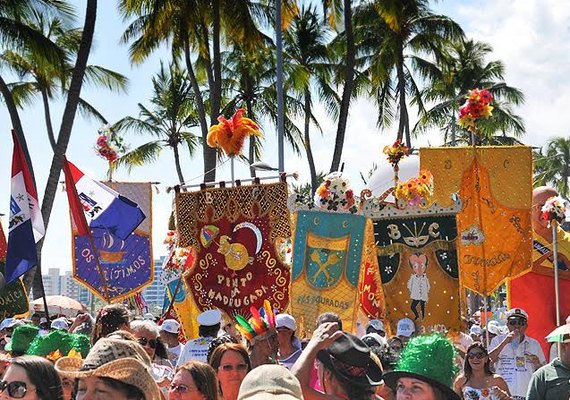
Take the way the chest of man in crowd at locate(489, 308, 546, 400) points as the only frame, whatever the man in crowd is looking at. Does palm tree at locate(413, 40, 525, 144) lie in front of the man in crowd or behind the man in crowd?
behind

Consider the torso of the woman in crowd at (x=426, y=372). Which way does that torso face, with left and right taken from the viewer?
facing the viewer and to the left of the viewer

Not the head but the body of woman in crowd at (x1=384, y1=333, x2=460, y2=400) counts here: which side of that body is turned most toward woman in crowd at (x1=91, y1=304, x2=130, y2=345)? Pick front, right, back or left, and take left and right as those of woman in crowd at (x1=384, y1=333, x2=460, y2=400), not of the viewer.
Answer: right

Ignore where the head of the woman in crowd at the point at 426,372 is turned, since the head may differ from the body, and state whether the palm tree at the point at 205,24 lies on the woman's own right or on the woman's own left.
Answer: on the woman's own right

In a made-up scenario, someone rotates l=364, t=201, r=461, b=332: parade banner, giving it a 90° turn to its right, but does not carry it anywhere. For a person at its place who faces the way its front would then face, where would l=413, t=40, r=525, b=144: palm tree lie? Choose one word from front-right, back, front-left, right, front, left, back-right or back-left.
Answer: right

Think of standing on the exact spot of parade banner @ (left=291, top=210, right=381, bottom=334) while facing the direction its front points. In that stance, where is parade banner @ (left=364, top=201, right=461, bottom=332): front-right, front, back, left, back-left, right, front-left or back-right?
left

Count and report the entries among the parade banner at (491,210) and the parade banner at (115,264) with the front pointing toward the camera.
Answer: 2

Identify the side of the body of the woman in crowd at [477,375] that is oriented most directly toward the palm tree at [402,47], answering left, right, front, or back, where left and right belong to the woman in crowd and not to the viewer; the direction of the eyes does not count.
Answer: back

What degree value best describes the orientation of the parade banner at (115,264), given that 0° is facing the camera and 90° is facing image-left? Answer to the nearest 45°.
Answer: approximately 0°
